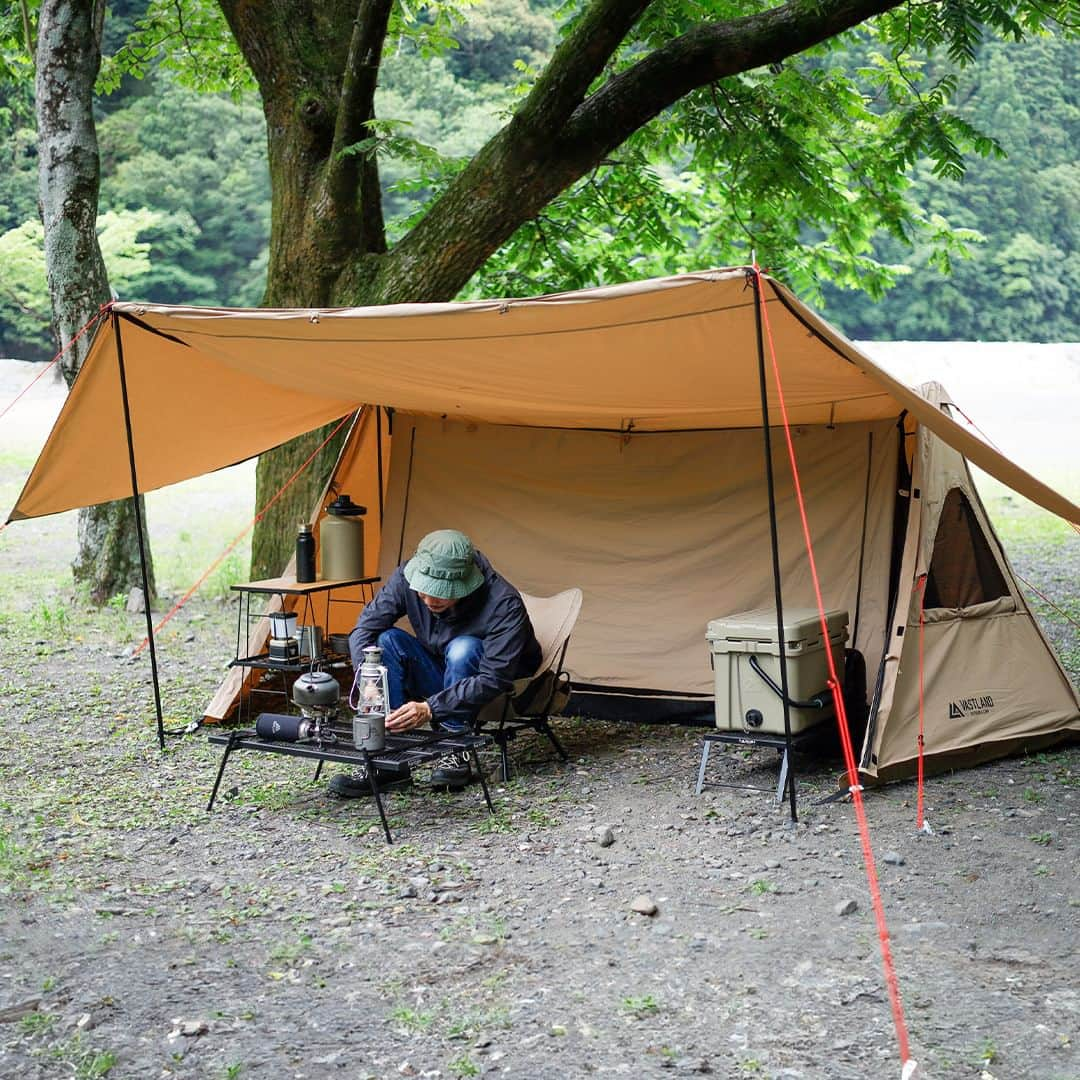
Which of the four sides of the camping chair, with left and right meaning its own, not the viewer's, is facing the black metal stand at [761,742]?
left

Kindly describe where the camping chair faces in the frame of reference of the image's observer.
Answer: facing the viewer and to the left of the viewer

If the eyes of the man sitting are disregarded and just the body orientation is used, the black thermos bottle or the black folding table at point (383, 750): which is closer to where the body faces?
the black folding table

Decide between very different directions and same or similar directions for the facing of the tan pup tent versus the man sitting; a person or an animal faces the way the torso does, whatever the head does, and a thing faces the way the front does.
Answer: same or similar directions

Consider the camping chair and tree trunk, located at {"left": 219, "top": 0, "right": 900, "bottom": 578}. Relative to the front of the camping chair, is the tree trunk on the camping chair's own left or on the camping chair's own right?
on the camping chair's own right

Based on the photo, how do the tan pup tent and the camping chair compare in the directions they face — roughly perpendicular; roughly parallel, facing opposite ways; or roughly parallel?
roughly parallel

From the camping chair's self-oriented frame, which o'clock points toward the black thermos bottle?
The black thermos bottle is roughly at 3 o'clock from the camping chair.

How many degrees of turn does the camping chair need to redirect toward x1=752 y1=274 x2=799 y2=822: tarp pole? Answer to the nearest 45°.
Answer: approximately 90° to its left

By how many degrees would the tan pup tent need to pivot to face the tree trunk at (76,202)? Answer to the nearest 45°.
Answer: approximately 90° to its right

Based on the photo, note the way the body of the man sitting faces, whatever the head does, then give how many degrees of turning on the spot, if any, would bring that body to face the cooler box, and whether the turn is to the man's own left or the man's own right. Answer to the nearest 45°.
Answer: approximately 135° to the man's own left

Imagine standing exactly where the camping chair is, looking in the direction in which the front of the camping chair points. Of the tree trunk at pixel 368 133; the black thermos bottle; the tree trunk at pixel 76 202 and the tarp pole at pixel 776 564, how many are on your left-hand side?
1

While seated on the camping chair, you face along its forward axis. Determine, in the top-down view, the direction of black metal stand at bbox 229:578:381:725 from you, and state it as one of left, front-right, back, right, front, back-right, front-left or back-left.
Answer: right
